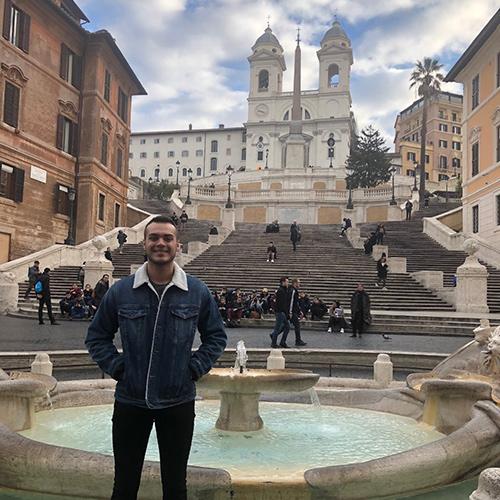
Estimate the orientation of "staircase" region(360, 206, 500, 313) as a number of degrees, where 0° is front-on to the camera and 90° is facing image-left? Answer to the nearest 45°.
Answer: approximately 0°

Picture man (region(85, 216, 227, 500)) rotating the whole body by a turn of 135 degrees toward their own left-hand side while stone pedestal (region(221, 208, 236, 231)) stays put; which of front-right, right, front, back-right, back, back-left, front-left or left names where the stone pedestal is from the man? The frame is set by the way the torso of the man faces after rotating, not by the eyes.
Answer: front-left

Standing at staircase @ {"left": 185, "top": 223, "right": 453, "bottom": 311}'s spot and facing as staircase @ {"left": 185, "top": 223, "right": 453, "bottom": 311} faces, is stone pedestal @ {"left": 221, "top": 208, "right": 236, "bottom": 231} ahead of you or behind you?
behind

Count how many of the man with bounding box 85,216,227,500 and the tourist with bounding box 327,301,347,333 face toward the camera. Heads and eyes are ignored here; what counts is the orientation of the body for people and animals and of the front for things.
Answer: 2

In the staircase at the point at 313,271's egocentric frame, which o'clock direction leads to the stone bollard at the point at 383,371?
The stone bollard is roughly at 12 o'clock from the staircase.

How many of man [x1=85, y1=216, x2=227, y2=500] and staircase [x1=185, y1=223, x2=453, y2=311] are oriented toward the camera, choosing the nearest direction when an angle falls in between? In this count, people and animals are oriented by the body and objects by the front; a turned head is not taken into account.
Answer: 2

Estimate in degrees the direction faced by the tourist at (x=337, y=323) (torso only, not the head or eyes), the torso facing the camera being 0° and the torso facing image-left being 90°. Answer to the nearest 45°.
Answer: approximately 0°
